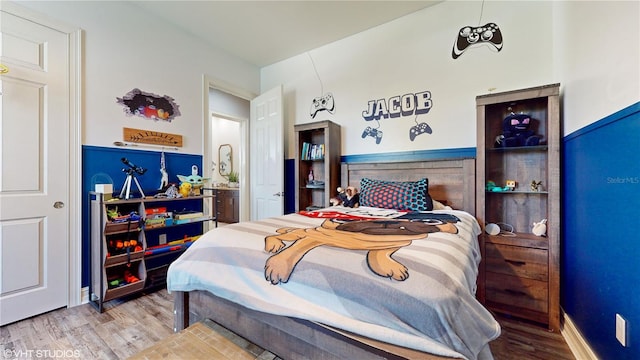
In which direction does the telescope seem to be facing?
to the viewer's left

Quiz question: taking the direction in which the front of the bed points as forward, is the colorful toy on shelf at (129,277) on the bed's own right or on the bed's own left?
on the bed's own right

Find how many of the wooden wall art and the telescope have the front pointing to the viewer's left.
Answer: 1

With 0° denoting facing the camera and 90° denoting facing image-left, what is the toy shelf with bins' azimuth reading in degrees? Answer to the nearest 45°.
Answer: approximately 315°

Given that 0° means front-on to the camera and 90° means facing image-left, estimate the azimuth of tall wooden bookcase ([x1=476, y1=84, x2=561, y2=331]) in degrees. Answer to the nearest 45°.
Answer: approximately 45°

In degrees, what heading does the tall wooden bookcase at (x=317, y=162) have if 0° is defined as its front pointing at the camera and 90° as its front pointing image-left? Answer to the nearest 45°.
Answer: approximately 45°

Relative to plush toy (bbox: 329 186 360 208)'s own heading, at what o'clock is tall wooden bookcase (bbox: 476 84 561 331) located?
The tall wooden bookcase is roughly at 8 o'clock from the plush toy.

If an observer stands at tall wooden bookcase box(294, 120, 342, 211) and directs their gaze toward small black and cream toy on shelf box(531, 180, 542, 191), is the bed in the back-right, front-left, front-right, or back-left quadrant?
front-right

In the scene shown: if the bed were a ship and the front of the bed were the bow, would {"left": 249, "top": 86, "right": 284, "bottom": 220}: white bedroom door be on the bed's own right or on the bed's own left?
on the bed's own right

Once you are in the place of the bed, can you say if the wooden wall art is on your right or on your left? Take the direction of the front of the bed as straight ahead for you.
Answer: on your right

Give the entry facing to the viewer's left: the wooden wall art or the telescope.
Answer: the telescope

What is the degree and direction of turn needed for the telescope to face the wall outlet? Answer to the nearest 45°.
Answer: approximately 135° to its left

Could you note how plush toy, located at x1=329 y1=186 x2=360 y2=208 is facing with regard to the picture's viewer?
facing the viewer and to the left of the viewer

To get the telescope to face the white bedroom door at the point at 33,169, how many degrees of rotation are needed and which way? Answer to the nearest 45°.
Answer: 0° — it already faces it

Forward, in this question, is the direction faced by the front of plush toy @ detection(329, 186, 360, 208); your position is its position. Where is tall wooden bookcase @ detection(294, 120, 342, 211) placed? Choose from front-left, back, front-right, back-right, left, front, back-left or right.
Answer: right

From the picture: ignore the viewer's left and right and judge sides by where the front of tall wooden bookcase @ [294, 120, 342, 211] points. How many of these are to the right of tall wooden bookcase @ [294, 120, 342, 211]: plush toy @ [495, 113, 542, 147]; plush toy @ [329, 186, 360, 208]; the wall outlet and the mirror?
1

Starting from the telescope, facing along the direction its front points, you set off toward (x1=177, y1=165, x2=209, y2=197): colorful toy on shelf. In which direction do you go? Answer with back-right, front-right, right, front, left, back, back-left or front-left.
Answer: back

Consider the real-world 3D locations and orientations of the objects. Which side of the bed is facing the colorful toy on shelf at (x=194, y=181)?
right
